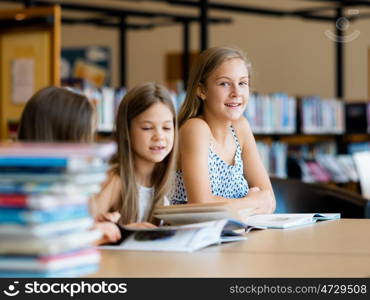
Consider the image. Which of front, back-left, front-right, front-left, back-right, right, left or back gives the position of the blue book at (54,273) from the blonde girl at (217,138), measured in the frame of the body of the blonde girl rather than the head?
front-right

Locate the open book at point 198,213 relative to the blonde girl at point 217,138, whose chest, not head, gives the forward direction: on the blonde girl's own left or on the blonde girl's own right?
on the blonde girl's own right

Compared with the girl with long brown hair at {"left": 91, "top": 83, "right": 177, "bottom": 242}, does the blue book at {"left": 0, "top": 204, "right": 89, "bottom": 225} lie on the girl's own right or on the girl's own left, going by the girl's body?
on the girl's own right

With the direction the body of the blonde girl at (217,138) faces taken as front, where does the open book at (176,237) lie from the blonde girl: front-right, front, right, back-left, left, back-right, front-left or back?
front-right

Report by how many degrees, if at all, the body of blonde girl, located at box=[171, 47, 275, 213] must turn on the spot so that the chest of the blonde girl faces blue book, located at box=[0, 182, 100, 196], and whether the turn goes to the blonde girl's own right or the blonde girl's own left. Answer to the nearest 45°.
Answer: approximately 45° to the blonde girl's own right

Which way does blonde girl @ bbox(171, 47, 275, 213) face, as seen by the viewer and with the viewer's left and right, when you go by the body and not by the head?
facing the viewer and to the right of the viewer

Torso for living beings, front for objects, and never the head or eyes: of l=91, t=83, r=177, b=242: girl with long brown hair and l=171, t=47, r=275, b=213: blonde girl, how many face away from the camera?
0
